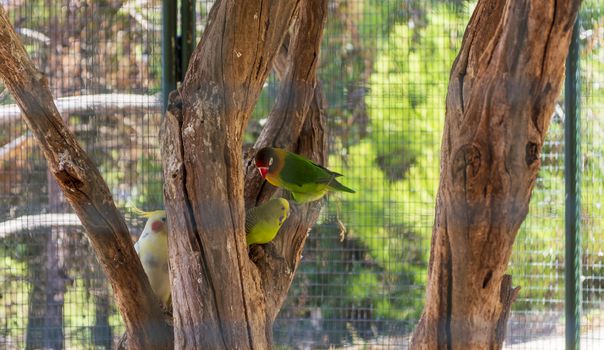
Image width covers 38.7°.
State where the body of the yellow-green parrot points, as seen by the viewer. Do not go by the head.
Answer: to the viewer's right

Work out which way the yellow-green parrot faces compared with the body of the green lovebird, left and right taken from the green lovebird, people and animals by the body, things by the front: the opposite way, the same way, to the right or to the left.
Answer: the opposite way

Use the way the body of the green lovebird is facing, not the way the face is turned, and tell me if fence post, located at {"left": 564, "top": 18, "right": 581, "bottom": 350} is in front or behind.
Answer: behind

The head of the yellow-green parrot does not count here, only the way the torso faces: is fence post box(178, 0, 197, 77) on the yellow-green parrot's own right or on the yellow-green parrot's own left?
on the yellow-green parrot's own left

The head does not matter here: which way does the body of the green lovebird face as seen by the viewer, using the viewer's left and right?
facing to the left of the viewer

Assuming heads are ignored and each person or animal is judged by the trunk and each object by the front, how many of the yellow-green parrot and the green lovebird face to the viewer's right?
1
